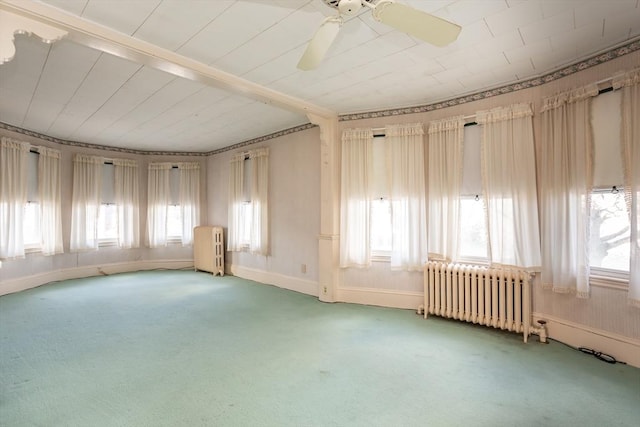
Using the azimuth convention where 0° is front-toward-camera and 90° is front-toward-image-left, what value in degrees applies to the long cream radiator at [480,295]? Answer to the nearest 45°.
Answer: approximately 45°

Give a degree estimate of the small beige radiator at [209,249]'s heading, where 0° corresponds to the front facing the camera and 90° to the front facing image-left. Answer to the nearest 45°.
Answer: approximately 45°

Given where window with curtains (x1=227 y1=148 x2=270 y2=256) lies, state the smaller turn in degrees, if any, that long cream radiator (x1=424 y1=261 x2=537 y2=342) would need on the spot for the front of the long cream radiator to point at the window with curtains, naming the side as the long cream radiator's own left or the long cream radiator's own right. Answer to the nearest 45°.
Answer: approximately 45° to the long cream radiator's own right

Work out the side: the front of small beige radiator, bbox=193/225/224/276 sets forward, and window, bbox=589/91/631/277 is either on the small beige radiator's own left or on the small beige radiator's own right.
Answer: on the small beige radiator's own left

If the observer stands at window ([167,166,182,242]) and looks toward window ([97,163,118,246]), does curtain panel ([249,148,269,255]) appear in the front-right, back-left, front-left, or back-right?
back-left

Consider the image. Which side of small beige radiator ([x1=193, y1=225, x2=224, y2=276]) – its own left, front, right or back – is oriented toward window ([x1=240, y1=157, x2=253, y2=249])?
left

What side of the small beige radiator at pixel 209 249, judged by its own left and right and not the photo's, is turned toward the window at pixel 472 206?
left

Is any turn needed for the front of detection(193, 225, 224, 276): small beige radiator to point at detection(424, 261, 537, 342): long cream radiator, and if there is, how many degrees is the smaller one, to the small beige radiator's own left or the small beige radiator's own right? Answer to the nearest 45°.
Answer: approximately 90° to the small beige radiator's own left

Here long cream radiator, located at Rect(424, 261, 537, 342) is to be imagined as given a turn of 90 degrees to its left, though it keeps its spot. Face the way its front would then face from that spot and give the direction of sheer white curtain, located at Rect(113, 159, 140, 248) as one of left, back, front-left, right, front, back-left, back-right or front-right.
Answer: back-right
